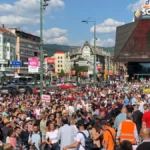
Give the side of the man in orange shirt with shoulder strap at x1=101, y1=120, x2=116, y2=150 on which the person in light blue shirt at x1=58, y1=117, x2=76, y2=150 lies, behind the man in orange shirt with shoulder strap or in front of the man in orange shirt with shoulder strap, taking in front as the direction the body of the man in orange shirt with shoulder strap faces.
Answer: in front

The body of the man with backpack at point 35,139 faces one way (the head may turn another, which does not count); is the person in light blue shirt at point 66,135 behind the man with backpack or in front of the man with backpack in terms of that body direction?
in front
